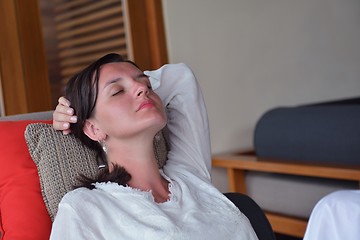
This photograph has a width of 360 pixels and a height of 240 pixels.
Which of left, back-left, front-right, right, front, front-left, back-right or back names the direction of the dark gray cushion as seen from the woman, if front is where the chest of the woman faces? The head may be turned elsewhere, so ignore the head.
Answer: left

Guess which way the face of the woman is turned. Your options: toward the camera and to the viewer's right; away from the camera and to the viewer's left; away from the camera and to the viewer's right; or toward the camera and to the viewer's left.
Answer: toward the camera and to the viewer's right
